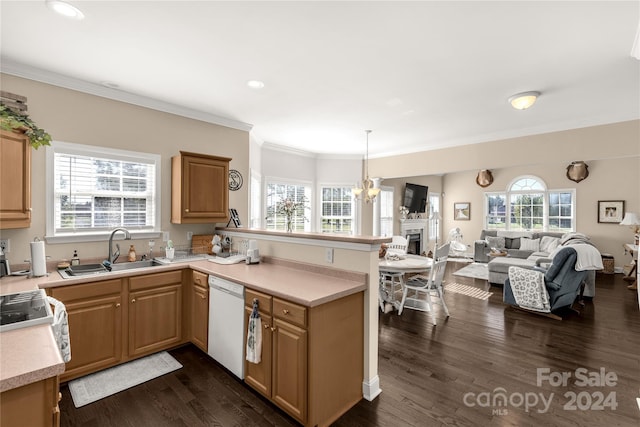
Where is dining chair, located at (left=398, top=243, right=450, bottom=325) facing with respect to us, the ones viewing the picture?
facing away from the viewer and to the left of the viewer

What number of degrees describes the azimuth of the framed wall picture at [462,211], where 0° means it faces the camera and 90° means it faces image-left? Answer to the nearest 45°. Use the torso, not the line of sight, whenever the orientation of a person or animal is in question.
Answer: approximately 0°

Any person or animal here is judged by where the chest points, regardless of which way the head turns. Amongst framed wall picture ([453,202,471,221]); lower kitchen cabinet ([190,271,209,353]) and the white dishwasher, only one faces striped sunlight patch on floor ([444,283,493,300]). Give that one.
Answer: the framed wall picture

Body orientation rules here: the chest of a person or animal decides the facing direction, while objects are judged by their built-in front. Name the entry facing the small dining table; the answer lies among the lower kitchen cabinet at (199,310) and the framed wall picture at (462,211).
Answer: the framed wall picture

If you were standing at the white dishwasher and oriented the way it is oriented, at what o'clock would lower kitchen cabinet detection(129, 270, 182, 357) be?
The lower kitchen cabinet is roughly at 3 o'clock from the white dishwasher.

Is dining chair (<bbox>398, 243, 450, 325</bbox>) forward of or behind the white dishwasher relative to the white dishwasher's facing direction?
behind

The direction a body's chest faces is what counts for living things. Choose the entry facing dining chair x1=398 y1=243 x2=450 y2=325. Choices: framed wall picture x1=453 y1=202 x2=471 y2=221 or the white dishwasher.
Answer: the framed wall picture

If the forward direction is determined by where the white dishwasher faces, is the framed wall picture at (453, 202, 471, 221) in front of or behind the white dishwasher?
behind
